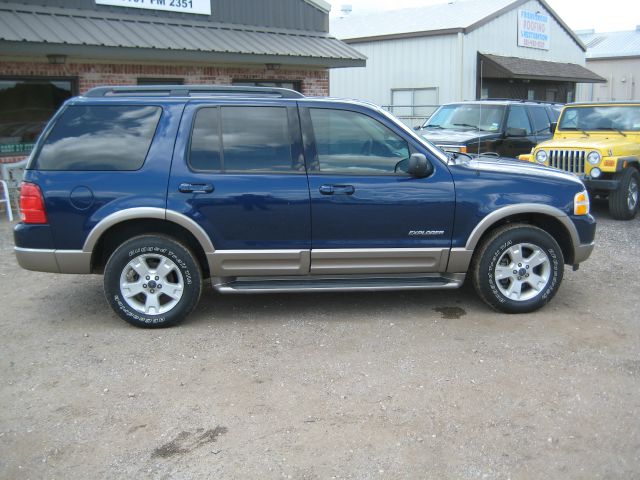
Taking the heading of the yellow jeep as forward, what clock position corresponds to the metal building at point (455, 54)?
The metal building is roughly at 4 o'clock from the yellow jeep.

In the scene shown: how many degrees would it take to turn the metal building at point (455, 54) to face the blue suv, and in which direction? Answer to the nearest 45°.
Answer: approximately 45° to its right

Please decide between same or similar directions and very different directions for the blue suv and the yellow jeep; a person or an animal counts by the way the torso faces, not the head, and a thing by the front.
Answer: very different directions

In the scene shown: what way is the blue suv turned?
to the viewer's right

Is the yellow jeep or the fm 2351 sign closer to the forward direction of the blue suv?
the yellow jeep

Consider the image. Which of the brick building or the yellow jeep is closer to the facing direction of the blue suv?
the yellow jeep

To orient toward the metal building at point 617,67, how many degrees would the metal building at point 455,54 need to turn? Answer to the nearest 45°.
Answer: approximately 90° to its left

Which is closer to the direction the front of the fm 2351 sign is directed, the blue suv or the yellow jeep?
the blue suv

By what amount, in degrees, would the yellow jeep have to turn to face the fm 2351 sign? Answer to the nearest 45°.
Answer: approximately 45° to its right

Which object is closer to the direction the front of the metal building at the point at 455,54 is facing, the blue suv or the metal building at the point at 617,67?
the blue suv

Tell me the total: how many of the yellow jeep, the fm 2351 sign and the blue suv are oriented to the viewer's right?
1

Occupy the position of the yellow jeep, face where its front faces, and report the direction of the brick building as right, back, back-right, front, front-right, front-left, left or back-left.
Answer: front-right

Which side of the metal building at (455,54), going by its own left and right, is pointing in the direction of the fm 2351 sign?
right

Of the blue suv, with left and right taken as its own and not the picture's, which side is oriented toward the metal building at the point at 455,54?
left

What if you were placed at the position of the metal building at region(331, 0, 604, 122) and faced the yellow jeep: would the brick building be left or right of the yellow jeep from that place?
right
